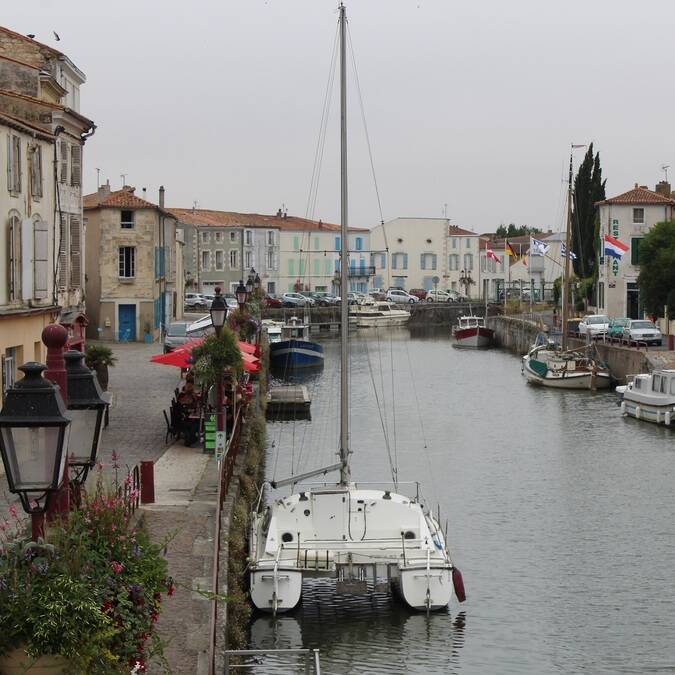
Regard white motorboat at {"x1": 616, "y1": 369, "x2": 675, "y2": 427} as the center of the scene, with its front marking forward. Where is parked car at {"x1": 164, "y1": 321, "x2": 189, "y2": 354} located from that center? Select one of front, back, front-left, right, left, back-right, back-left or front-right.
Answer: front-left

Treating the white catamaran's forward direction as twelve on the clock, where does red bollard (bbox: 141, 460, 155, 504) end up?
The red bollard is roughly at 9 o'clock from the white catamaran.

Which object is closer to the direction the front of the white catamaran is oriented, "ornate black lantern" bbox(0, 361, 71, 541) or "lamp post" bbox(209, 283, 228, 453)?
the lamp post

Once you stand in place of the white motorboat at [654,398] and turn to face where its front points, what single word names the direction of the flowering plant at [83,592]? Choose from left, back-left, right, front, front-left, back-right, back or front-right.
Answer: back-left

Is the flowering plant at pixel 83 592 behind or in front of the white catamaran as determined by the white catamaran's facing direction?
behind

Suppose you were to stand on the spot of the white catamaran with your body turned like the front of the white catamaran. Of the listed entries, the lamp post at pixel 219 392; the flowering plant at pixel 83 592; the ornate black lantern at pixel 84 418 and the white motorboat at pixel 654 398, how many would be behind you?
2

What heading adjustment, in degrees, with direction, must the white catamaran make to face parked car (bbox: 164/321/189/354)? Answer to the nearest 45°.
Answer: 0° — it already faces it

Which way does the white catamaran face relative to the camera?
away from the camera

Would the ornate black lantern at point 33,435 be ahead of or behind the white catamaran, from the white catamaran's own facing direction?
behind

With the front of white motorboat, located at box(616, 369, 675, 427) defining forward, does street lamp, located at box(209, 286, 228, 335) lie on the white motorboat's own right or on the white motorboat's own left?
on the white motorboat's own left

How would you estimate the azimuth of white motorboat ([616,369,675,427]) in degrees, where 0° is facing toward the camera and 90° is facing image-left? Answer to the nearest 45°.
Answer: approximately 135°

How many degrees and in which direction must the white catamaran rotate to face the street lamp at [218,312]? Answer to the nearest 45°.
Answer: approximately 45° to its left

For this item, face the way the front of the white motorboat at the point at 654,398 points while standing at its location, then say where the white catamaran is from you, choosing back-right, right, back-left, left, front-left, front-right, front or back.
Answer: back-left
